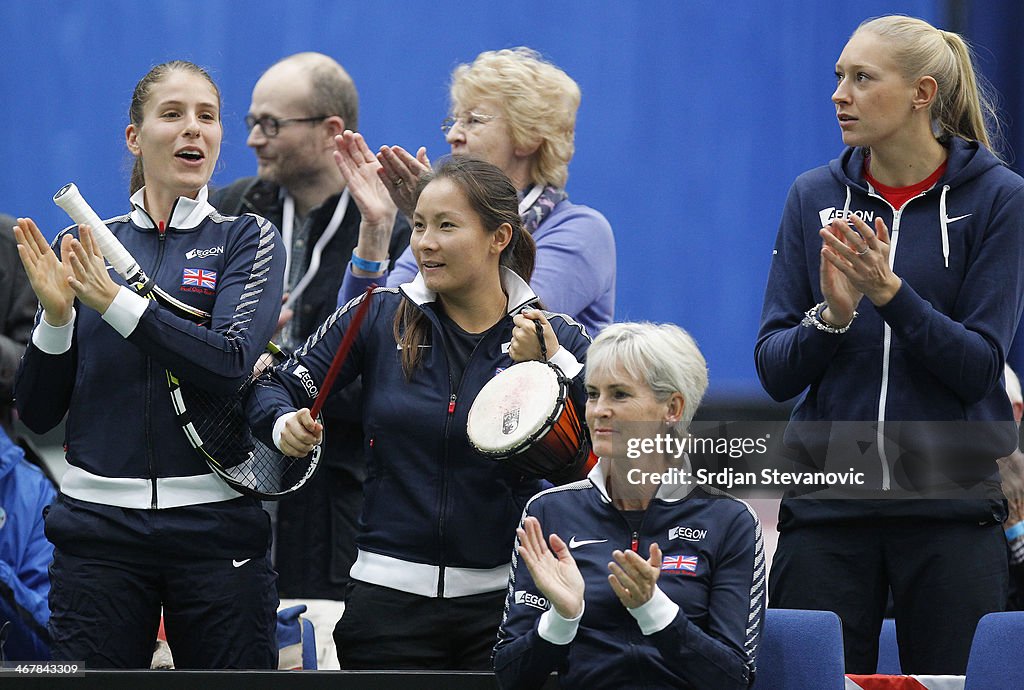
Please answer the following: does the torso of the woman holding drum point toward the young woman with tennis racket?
no

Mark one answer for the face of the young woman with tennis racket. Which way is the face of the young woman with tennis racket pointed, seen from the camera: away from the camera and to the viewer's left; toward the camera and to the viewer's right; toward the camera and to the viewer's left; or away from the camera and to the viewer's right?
toward the camera and to the viewer's right

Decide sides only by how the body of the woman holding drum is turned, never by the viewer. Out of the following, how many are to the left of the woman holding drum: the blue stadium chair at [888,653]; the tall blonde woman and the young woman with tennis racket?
2

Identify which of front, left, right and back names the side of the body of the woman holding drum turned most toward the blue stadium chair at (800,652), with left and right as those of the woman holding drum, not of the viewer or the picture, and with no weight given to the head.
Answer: left

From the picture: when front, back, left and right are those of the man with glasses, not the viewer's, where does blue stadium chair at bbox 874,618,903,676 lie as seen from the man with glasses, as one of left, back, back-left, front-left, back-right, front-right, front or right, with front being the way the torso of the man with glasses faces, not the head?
left

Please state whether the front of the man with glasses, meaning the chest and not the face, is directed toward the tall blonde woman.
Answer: no

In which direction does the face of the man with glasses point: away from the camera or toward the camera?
toward the camera

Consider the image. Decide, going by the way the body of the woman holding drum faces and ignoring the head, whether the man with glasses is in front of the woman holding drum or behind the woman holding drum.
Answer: behind

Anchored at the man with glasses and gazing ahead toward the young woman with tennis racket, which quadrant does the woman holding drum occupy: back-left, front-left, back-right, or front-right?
front-left

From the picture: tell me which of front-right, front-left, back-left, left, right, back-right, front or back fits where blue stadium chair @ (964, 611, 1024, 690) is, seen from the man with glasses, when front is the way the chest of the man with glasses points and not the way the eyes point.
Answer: left

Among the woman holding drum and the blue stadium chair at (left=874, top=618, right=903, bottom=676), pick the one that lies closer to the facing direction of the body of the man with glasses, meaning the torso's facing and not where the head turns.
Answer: the woman holding drum

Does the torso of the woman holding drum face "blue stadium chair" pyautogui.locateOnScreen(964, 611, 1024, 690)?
no

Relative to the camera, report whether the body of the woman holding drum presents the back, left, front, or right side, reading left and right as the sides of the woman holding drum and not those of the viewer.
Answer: front

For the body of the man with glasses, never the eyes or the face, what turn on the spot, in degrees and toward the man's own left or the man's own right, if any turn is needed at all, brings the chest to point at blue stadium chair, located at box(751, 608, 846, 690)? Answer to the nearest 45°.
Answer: approximately 90° to the man's own left

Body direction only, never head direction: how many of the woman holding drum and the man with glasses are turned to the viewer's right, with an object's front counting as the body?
0

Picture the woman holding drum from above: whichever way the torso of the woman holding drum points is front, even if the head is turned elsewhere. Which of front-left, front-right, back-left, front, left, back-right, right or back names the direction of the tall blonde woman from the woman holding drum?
left

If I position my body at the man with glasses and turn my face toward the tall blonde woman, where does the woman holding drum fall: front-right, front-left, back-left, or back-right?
front-right

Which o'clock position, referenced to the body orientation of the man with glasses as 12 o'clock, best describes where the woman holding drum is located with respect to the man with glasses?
The woman holding drum is roughly at 10 o'clock from the man with glasses.

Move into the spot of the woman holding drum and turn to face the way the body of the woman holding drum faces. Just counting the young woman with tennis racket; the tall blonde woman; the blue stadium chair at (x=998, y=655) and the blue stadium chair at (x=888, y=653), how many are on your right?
1
